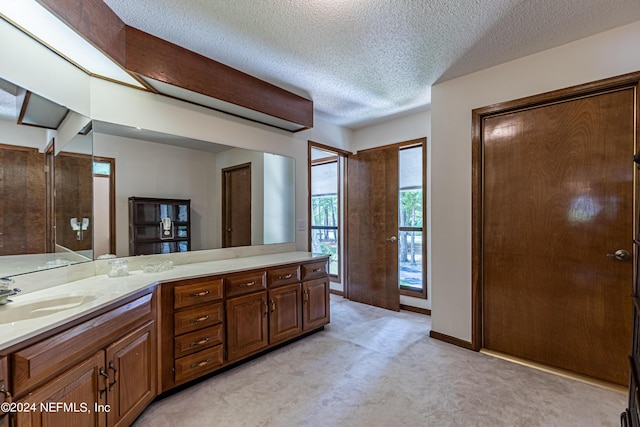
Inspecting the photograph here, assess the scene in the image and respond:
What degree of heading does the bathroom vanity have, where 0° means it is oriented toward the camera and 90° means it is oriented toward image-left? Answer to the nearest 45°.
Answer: approximately 315°

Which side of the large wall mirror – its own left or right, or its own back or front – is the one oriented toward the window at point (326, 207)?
left

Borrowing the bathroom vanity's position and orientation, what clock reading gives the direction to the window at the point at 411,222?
The window is roughly at 10 o'clock from the bathroom vanity.

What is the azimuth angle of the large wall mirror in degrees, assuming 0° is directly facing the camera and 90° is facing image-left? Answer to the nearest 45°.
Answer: approximately 315°

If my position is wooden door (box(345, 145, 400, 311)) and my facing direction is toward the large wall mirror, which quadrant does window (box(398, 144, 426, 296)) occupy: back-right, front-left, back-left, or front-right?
back-left

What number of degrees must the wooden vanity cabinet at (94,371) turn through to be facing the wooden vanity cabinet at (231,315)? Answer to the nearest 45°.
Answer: approximately 90° to its left

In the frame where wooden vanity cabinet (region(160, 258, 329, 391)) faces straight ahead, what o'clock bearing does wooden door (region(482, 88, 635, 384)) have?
The wooden door is roughly at 11 o'clock from the wooden vanity cabinet.
